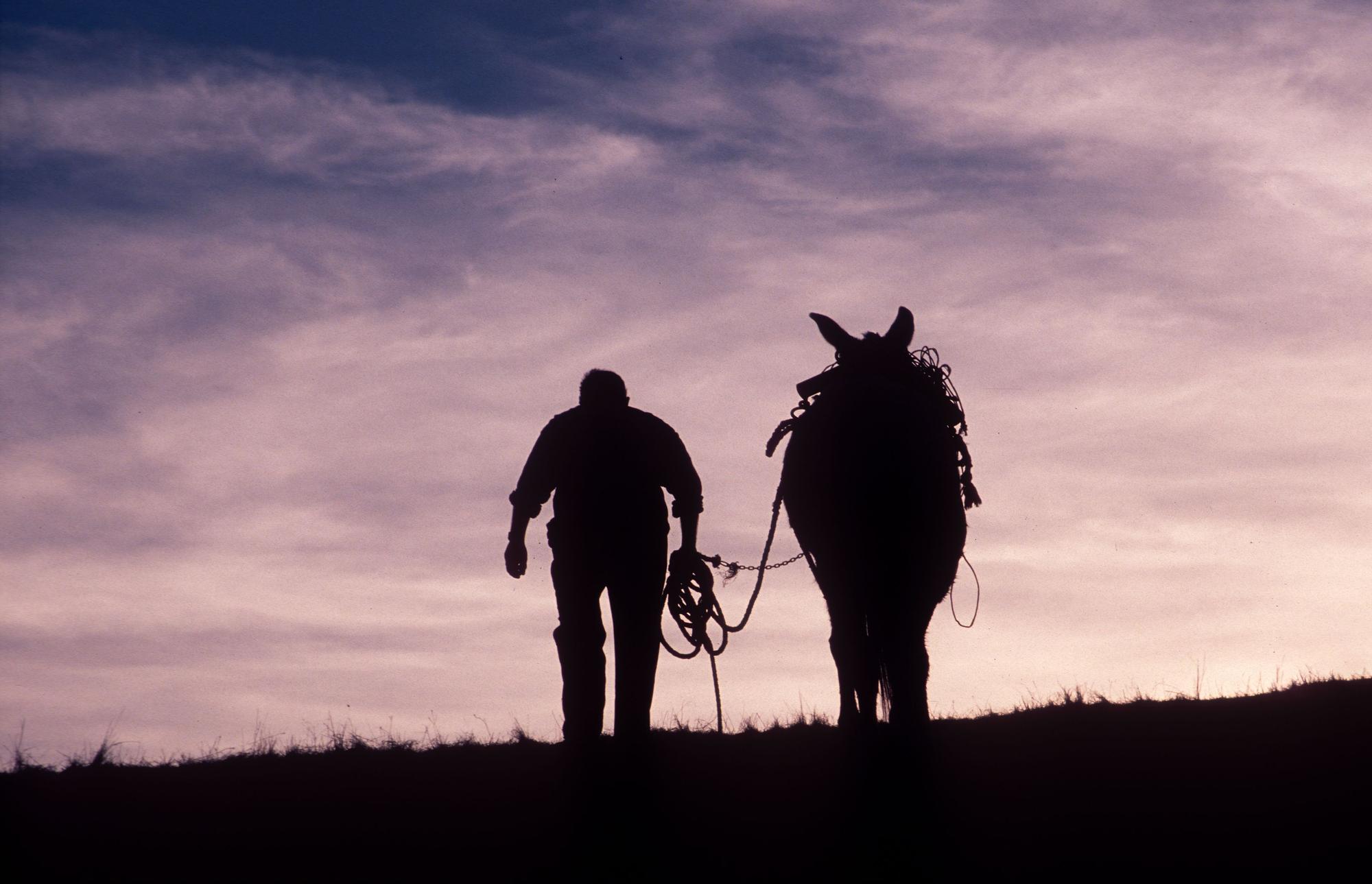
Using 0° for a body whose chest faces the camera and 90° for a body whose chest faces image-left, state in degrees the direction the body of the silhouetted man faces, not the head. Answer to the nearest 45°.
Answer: approximately 180°

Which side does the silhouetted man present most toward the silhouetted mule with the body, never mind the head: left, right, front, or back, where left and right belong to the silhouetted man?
right

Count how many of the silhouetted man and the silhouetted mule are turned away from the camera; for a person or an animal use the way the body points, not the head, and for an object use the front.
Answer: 2

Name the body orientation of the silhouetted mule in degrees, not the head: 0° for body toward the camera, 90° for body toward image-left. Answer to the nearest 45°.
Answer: approximately 180°

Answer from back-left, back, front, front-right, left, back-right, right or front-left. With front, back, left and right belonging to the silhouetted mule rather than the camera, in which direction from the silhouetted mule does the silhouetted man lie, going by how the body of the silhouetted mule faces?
left

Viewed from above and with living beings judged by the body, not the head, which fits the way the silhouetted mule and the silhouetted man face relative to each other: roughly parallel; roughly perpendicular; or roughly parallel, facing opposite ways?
roughly parallel
